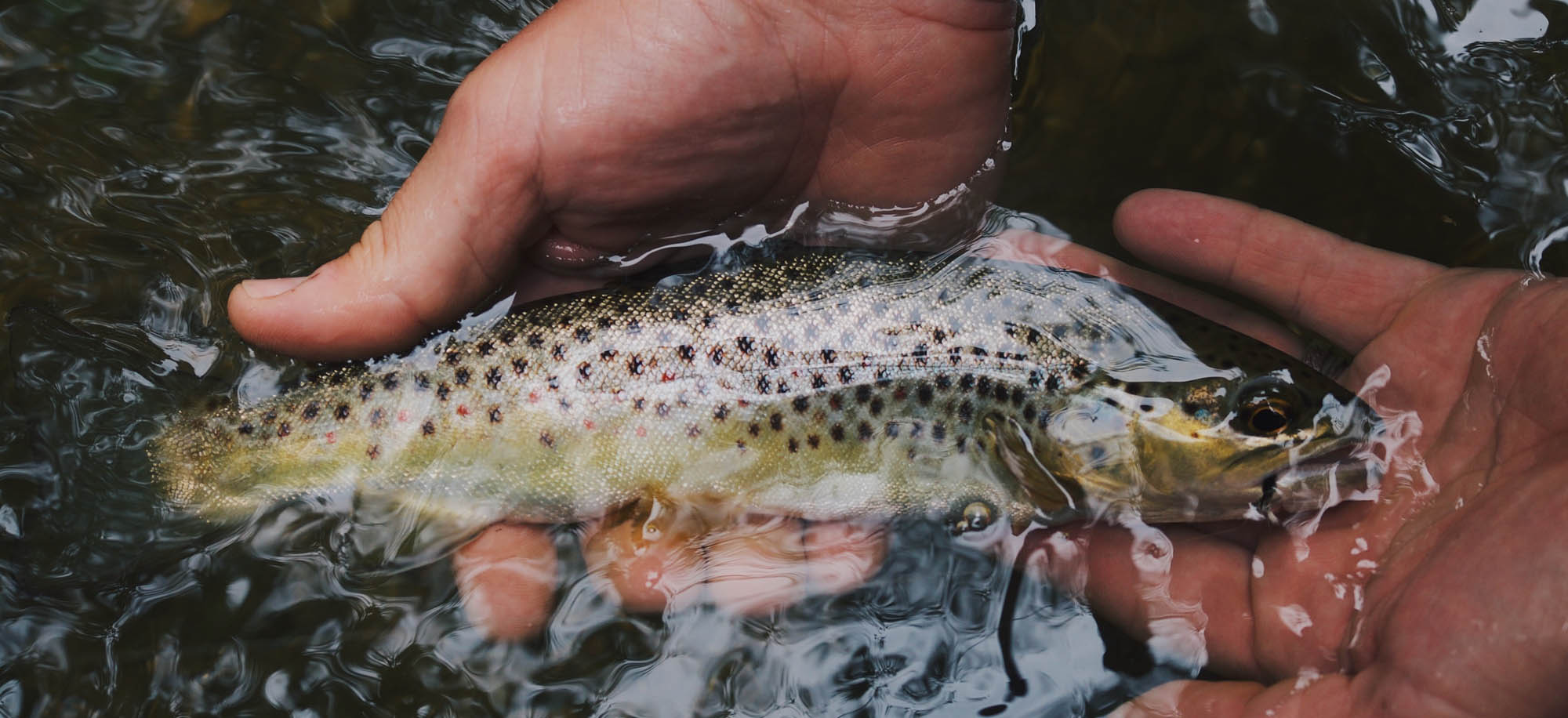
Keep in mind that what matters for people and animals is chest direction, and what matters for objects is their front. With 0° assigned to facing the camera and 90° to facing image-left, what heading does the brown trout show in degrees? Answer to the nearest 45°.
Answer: approximately 270°
